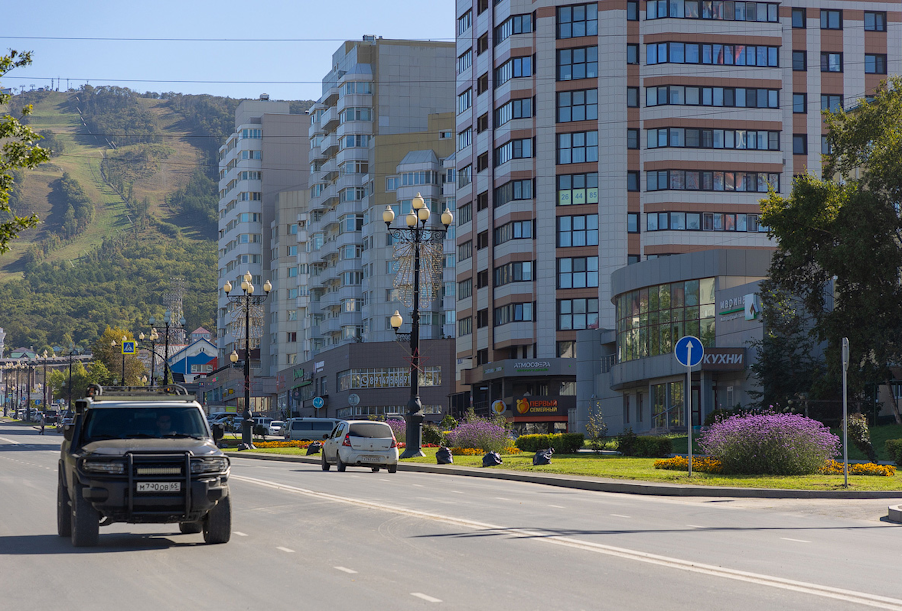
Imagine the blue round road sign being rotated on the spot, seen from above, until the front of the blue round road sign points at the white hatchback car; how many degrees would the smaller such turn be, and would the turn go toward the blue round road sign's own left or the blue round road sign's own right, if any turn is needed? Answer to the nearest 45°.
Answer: approximately 135° to the blue round road sign's own right

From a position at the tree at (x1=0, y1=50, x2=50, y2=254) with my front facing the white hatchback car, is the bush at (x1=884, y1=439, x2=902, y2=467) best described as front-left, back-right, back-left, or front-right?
front-right

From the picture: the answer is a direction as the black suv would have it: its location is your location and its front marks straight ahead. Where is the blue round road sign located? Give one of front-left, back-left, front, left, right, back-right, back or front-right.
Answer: back-left

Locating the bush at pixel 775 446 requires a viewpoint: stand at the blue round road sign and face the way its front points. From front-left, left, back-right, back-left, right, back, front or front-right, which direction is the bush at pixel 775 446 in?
back-left

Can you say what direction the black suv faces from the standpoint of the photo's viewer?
facing the viewer

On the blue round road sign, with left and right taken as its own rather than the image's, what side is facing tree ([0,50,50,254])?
right

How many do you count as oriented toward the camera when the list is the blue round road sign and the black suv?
2

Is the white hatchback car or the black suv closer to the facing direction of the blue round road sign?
the black suv

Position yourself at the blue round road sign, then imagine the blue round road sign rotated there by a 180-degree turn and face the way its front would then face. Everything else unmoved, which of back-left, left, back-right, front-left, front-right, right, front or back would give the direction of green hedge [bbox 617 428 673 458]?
front

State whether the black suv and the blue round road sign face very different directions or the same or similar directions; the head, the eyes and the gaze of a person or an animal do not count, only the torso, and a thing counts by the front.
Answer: same or similar directions

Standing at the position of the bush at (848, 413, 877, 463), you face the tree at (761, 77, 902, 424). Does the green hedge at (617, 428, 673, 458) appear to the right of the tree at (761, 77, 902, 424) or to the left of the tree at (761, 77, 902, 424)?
left

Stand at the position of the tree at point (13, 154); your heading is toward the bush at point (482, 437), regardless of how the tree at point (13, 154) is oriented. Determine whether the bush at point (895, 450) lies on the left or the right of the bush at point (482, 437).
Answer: right

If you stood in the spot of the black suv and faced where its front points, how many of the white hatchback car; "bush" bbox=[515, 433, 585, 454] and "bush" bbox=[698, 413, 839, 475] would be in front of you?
0
